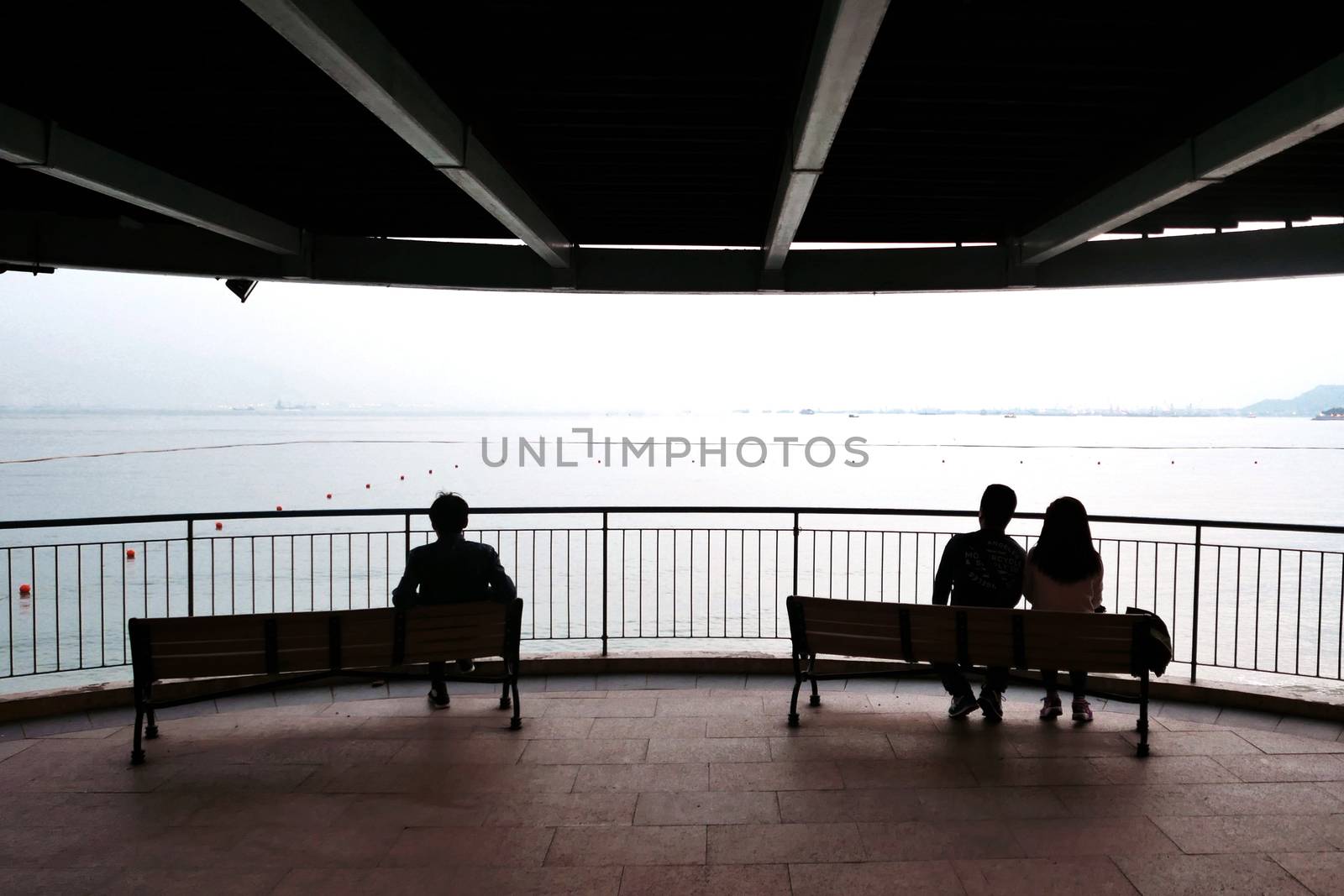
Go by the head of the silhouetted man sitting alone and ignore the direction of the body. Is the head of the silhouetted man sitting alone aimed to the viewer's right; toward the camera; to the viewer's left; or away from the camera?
away from the camera

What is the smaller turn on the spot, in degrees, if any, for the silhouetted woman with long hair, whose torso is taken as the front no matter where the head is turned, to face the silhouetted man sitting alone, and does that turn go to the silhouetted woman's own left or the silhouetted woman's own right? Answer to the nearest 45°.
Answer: approximately 90° to the silhouetted woman's own left

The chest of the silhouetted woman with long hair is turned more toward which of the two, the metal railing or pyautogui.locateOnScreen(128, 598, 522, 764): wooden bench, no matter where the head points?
the metal railing

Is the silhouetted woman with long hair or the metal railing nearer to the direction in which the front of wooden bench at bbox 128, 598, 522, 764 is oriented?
the metal railing

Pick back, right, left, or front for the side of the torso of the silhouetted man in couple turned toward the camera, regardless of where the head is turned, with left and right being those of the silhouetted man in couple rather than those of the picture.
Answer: back

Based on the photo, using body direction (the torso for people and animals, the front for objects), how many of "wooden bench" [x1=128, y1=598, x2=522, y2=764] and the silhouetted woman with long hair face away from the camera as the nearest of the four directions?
2

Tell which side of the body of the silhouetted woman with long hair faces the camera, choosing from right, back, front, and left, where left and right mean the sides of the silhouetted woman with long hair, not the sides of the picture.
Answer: back

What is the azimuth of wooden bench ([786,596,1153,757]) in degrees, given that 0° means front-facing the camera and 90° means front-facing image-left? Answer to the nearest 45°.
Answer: approximately 180°

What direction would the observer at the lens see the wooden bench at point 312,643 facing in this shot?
facing away from the viewer

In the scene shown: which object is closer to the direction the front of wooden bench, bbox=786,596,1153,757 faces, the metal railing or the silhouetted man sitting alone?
the metal railing

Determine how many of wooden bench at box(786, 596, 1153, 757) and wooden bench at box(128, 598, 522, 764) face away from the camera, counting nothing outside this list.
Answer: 2

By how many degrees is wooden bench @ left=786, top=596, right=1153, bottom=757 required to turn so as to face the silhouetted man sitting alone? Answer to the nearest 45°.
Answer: approximately 90° to its left

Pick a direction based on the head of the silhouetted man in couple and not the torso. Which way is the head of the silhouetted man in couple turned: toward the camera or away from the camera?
away from the camera
